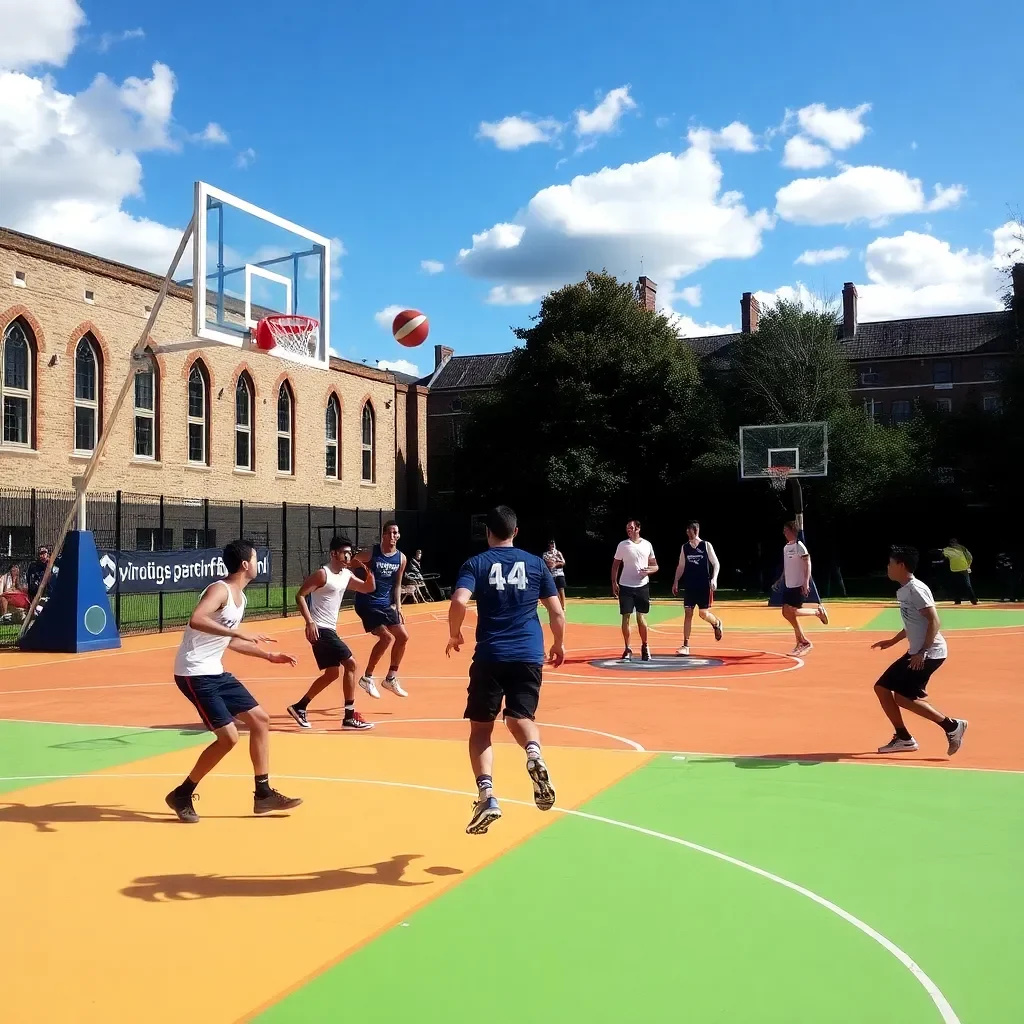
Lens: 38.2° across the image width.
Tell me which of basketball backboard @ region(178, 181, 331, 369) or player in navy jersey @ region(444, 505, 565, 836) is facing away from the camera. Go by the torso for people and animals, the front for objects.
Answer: the player in navy jersey

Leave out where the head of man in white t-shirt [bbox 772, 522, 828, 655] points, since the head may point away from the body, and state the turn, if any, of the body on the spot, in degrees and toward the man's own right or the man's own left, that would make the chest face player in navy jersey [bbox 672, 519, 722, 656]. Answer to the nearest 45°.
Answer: approximately 45° to the man's own right

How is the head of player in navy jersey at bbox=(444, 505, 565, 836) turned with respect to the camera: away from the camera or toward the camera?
away from the camera

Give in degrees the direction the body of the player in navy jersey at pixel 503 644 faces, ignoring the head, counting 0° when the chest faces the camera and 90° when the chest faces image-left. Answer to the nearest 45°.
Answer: approximately 180°

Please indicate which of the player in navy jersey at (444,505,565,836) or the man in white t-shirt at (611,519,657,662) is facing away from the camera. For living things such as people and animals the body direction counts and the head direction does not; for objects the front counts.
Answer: the player in navy jersey

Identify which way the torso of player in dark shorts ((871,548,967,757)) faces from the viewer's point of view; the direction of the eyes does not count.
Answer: to the viewer's left

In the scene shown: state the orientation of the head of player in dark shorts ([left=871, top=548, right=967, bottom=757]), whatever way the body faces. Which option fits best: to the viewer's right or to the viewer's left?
to the viewer's left

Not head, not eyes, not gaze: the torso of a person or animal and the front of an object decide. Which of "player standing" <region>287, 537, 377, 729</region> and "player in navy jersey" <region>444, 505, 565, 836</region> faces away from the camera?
the player in navy jersey
